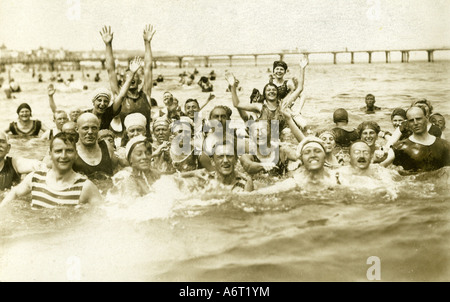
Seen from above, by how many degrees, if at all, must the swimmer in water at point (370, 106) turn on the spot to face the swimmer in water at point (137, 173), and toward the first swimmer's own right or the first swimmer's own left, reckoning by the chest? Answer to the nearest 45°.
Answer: approximately 45° to the first swimmer's own right

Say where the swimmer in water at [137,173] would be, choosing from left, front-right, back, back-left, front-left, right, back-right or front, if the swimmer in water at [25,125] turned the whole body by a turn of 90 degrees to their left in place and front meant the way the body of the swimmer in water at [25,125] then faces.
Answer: front-right

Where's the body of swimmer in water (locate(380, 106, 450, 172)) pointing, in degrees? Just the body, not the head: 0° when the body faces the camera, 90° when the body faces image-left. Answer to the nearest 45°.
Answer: approximately 0°

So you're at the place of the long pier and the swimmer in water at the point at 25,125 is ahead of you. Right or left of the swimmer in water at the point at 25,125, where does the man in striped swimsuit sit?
left

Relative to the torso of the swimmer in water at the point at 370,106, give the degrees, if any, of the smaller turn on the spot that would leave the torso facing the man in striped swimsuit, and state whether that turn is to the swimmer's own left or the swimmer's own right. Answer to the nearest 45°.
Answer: approximately 45° to the swimmer's own right

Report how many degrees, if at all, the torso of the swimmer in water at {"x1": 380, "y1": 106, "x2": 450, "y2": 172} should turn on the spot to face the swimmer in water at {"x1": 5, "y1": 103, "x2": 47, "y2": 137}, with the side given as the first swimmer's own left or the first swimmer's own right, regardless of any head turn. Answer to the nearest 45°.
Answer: approximately 90° to the first swimmer's own right
